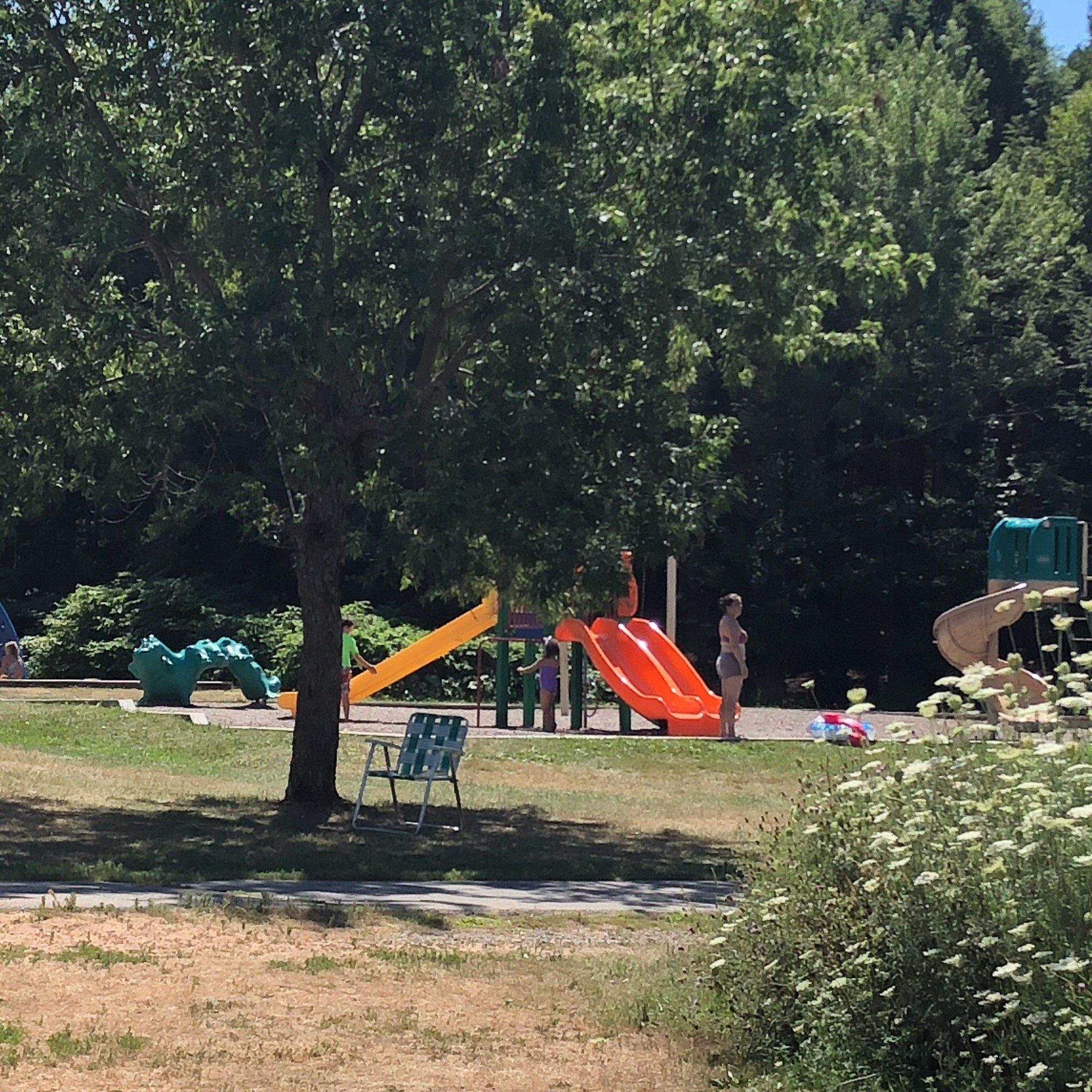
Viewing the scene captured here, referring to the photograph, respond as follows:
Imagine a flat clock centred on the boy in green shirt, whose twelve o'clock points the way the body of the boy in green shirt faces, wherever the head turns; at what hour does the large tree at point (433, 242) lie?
The large tree is roughly at 3 o'clock from the boy in green shirt.

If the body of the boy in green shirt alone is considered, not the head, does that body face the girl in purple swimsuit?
yes

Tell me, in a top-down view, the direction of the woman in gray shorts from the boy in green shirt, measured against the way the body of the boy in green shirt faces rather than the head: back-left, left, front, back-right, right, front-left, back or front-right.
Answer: front-right

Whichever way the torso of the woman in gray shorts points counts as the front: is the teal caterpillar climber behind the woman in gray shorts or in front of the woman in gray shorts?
behind

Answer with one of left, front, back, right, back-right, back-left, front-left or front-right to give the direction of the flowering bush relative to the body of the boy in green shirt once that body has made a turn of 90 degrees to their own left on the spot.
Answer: back

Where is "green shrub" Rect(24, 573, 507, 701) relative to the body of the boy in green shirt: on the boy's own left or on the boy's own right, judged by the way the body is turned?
on the boy's own left

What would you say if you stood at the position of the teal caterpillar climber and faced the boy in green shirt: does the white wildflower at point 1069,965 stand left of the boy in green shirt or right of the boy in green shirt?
right

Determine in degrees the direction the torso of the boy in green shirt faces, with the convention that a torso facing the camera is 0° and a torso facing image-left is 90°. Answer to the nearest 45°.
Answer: approximately 270°
